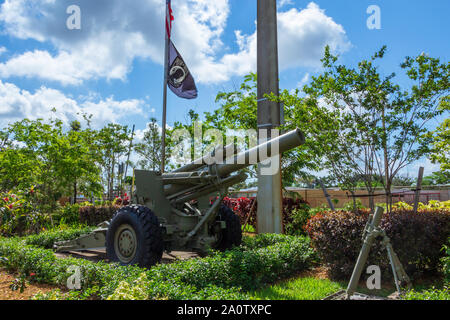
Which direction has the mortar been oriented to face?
to the viewer's right

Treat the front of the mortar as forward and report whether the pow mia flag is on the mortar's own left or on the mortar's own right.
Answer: on the mortar's own left

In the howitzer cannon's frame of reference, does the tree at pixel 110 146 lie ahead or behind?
behind

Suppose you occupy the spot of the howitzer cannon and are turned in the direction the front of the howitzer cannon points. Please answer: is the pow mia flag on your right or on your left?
on your left

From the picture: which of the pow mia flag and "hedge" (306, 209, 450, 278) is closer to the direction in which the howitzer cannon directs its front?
the hedge

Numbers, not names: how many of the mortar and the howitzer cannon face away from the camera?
0

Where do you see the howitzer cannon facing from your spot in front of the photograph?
facing the viewer and to the right of the viewer

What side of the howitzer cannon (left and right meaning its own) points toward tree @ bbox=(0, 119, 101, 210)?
back

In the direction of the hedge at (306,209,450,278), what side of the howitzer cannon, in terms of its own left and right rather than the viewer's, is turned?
front

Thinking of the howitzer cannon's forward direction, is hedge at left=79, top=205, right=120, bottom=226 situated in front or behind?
behind

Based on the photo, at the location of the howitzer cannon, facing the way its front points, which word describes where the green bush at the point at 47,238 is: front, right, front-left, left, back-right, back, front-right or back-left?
back
